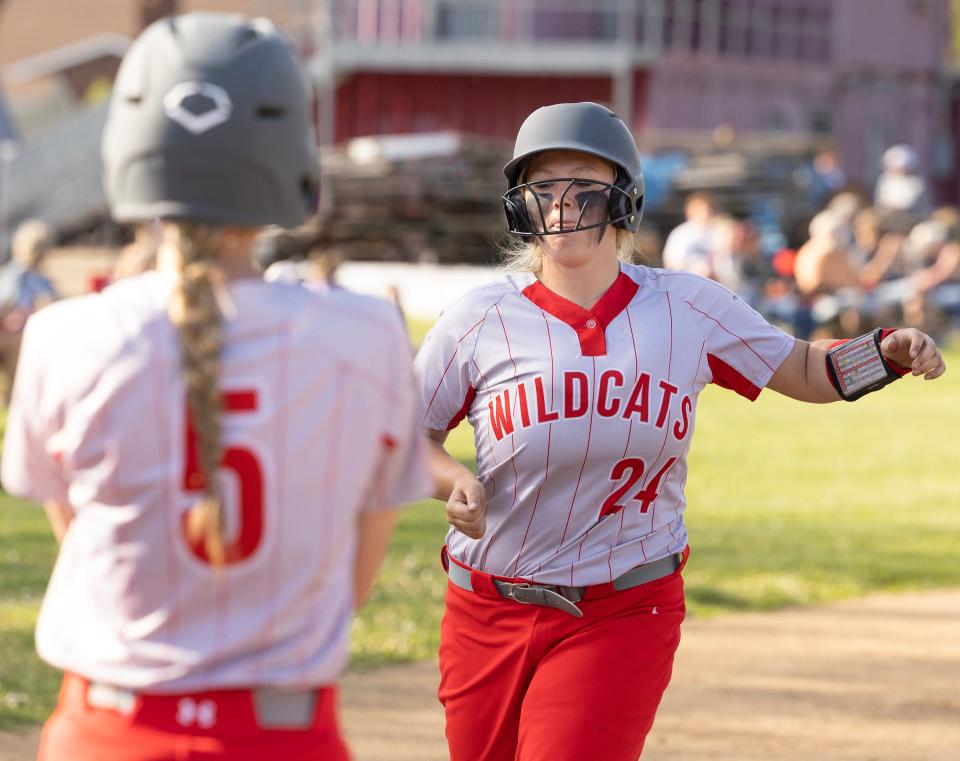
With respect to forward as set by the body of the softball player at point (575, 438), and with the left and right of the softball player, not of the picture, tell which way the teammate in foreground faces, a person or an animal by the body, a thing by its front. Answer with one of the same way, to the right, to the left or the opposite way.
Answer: the opposite way

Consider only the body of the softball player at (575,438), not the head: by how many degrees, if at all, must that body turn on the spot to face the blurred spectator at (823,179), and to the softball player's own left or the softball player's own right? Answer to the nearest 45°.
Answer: approximately 180°

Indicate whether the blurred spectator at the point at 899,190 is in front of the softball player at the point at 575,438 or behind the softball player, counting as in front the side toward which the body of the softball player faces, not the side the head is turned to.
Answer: behind

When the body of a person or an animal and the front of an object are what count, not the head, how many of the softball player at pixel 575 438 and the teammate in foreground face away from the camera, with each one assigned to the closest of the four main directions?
1

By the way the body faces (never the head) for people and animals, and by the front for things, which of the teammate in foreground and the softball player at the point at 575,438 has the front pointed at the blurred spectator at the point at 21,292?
the teammate in foreground

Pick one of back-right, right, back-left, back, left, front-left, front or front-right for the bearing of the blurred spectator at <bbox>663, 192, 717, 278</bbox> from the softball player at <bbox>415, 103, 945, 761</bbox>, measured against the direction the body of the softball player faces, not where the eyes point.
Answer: back

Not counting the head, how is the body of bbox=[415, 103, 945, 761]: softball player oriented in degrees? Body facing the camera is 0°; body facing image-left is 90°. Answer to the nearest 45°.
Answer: approximately 0°

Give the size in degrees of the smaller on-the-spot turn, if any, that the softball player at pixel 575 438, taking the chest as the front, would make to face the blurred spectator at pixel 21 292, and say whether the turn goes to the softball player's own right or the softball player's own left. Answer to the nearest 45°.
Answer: approximately 135° to the softball player's own right

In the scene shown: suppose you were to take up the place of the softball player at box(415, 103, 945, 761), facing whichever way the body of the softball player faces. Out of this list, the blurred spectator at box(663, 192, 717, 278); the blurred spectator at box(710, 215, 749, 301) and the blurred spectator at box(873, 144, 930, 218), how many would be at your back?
3

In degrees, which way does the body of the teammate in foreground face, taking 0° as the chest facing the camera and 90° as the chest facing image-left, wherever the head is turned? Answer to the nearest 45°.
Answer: approximately 180°

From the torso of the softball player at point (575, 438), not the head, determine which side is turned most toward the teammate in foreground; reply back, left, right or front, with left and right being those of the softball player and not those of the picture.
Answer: front

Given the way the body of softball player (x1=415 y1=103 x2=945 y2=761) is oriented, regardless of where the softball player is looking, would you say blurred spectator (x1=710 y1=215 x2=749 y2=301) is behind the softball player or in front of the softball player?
behind

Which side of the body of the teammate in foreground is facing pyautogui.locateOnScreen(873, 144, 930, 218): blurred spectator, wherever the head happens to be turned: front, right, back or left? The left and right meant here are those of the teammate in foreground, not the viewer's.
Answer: front

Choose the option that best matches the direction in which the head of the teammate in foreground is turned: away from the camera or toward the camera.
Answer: away from the camera

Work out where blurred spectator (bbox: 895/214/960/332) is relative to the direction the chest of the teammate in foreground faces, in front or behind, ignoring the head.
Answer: in front
